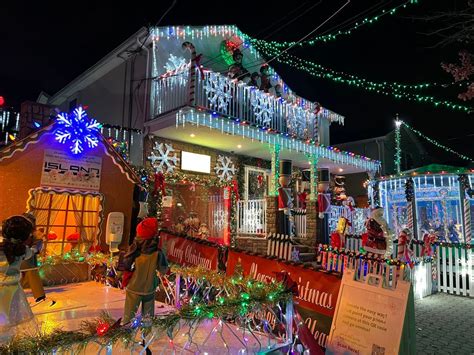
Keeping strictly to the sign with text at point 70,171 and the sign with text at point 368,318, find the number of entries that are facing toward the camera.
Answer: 2

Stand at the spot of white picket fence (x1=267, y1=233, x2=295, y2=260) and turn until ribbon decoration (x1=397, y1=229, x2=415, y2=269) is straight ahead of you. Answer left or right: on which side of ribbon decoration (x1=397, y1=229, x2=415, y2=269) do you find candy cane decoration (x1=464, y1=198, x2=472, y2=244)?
left

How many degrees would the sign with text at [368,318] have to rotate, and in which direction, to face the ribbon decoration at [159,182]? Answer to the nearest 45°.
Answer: approximately 135° to its right

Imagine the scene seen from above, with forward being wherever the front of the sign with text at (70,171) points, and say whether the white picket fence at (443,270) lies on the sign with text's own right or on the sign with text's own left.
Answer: on the sign with text's own left

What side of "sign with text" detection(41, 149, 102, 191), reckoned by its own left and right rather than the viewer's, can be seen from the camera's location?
front

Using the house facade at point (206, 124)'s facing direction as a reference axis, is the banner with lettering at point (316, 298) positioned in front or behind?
in front

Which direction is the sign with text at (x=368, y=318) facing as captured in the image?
toward the camera

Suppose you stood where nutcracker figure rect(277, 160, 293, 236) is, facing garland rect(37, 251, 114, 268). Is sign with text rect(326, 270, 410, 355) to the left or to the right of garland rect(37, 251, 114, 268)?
left

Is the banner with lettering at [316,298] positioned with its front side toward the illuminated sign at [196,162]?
no

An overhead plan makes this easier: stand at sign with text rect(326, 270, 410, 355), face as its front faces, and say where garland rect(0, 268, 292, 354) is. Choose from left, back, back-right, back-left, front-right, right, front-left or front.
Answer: front-right

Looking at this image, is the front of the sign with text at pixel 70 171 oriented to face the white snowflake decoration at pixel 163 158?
no

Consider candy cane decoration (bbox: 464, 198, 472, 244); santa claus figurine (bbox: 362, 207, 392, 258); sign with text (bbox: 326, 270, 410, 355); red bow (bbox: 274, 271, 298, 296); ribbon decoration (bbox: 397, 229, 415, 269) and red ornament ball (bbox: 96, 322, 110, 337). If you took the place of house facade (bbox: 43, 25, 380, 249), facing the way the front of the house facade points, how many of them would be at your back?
0

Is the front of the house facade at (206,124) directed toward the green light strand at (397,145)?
no

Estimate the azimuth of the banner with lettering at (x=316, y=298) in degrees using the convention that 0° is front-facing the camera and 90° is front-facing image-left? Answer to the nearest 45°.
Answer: approximately 45°

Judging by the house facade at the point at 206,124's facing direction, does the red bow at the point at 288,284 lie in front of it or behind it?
in front
